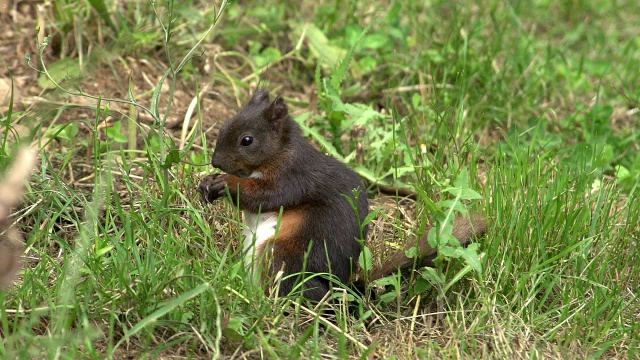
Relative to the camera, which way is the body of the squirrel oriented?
to the viewer's left

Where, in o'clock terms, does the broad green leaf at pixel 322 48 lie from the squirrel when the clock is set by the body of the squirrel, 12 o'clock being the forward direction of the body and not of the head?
The broad green leaf is roughly at 3 o'clock from the squirrel.
